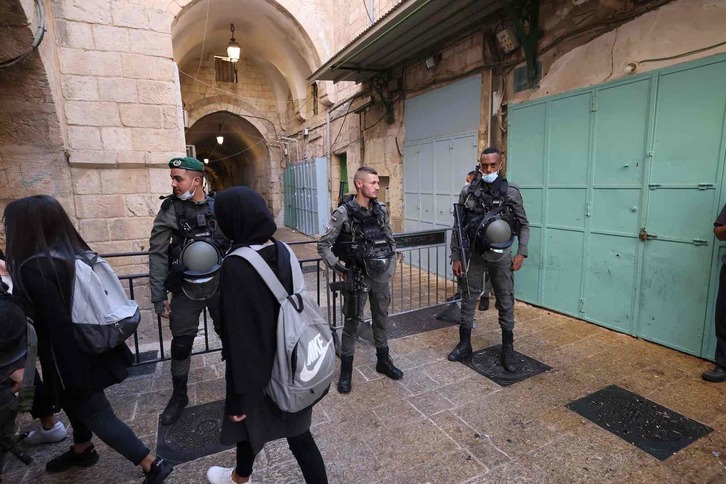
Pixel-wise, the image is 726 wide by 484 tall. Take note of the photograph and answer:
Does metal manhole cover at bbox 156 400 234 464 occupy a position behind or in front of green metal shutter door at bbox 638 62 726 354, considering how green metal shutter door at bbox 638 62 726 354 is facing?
in front

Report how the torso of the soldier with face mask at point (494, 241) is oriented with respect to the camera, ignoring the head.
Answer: toward the camera

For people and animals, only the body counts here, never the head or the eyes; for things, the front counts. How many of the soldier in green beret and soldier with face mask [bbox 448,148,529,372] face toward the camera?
2

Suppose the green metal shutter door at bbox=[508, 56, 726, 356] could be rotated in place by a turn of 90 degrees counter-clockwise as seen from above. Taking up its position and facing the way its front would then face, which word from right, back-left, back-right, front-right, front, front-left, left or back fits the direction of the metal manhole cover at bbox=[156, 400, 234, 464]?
right

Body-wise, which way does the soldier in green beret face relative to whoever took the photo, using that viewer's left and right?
facing the viewer

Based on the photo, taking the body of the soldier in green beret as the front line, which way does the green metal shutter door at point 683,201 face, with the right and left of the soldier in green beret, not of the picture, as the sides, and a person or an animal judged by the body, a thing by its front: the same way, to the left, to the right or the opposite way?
to the right

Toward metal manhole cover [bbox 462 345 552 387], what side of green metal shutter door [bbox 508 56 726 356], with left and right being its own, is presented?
front

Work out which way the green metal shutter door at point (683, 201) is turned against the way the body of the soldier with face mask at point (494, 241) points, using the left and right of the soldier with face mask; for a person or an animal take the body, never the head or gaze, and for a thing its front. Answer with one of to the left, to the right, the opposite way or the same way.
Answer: to the right

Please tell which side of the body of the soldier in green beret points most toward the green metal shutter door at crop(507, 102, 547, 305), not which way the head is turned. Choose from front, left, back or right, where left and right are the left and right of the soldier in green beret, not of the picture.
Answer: left

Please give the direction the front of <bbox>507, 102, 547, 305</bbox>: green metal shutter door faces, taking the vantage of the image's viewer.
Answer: facing the viewer and to the left of the viewer

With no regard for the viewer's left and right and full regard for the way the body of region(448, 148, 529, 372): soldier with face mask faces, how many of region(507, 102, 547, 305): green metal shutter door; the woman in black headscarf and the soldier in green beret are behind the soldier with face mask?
1

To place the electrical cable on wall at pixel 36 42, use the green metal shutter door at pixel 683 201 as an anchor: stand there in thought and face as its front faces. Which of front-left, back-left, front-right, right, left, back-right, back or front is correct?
front

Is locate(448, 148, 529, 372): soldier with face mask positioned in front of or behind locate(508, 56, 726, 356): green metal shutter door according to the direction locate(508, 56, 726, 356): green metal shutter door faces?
in front
